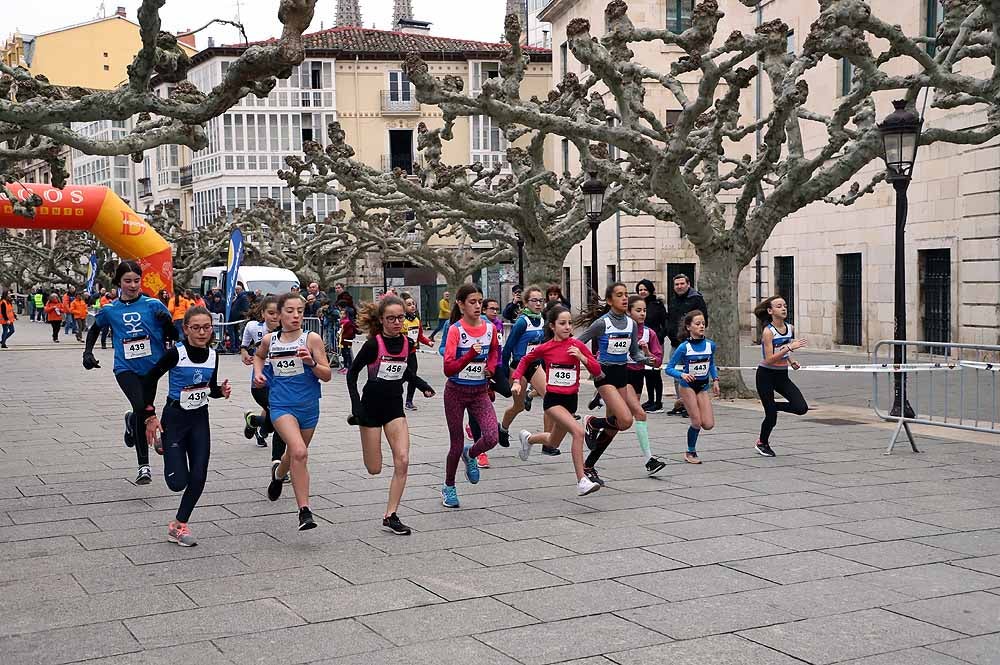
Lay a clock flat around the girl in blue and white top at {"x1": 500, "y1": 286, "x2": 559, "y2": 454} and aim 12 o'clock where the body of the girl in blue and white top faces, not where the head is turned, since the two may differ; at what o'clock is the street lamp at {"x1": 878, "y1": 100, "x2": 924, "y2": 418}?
The street lamp is roughly at 10 o'clock from the girl in blue and white top.

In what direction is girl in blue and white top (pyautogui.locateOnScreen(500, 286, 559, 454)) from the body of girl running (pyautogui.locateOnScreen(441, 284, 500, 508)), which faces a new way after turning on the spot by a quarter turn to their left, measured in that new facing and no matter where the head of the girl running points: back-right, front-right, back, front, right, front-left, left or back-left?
front-left

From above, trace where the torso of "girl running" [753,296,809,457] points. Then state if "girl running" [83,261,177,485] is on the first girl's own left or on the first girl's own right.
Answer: on the first girl's own right

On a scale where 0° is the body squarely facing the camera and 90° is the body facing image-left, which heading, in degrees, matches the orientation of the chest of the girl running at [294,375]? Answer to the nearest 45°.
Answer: approximately 0°

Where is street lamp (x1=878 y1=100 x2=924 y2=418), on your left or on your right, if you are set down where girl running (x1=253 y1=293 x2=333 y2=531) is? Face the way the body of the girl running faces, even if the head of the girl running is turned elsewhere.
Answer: on your left

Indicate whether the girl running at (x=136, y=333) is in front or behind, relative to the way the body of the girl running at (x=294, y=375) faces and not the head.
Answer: behind

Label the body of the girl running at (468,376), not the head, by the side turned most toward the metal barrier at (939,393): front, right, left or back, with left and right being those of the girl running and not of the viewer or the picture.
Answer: left

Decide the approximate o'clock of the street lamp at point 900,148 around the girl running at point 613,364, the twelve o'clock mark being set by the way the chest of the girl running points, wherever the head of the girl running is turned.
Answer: The street lamp is roughly at 9 o'clock from the girl running.
